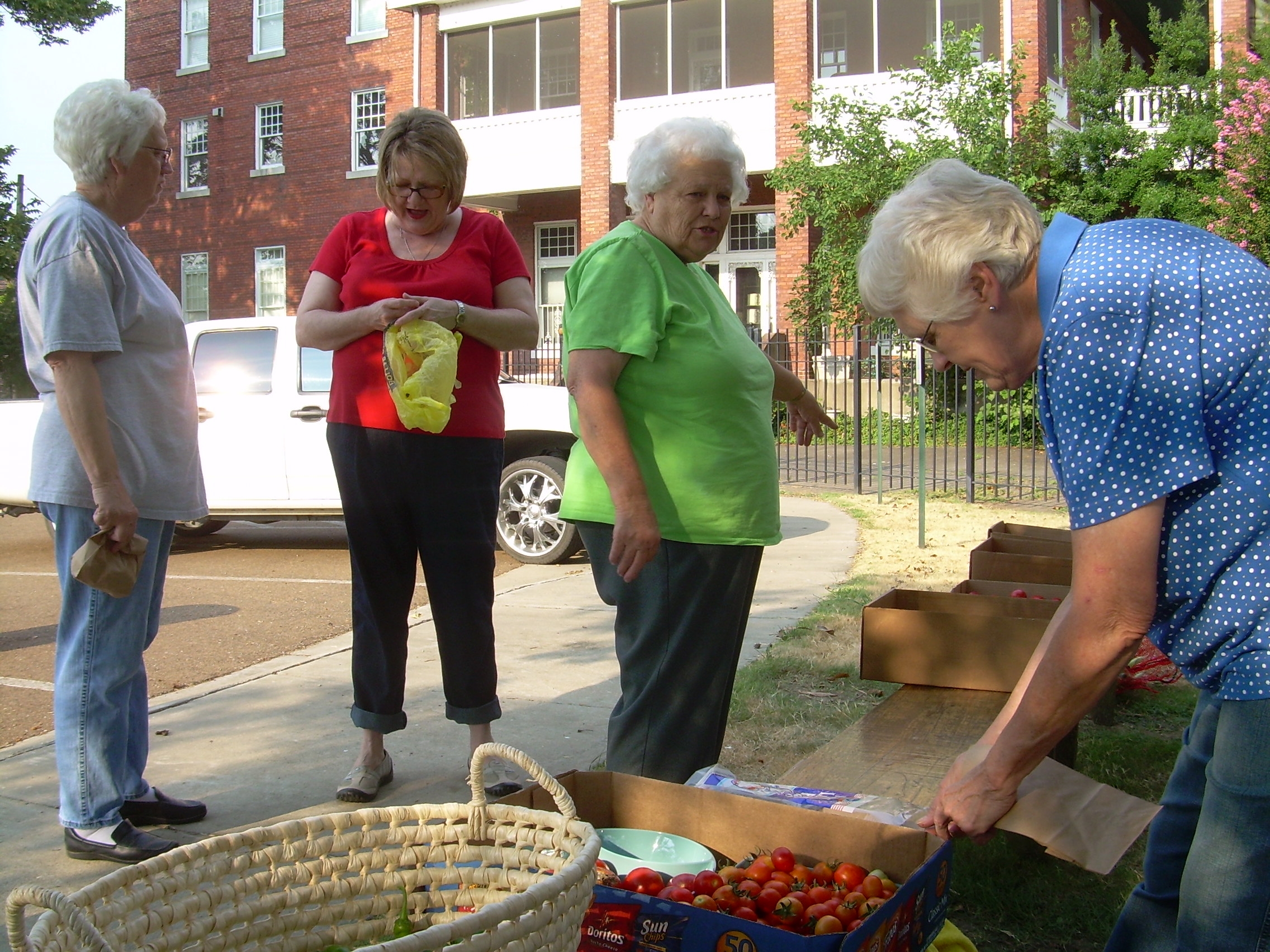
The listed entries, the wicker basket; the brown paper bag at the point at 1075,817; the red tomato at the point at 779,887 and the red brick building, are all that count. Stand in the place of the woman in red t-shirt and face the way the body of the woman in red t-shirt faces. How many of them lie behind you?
1

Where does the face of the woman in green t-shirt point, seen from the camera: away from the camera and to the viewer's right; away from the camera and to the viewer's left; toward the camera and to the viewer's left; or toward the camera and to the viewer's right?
toward the camera and to the viewer's right

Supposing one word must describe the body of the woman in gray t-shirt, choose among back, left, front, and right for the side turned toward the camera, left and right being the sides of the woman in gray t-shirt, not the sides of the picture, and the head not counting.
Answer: right

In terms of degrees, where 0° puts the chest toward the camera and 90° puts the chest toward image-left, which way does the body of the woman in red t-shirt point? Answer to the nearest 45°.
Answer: approximately 0°

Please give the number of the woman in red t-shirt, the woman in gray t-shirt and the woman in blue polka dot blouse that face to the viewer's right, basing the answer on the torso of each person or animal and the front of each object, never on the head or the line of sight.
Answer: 1

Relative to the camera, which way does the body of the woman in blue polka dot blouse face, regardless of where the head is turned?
to the viewer's left

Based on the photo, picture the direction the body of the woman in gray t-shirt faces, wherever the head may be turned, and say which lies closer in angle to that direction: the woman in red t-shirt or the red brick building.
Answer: the woman in red t-shirt

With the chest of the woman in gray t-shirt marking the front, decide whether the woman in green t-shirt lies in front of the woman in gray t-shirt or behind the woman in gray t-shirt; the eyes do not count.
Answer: in front

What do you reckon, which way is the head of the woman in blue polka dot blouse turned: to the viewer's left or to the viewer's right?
to the viewer's left

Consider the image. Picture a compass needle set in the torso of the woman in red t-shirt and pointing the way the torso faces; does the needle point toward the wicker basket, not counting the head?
yes

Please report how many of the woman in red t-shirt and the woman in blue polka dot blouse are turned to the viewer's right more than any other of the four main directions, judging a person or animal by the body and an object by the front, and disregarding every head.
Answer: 0
